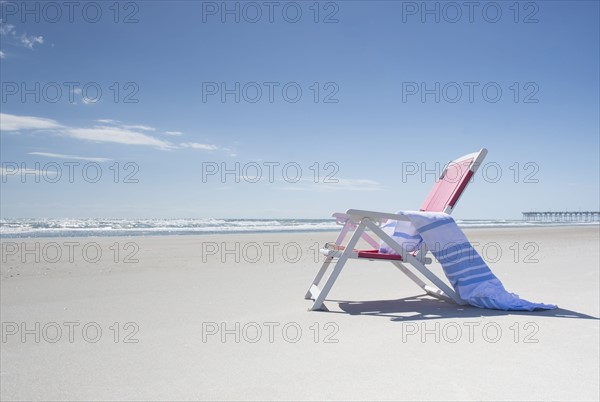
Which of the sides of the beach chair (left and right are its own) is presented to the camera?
left
